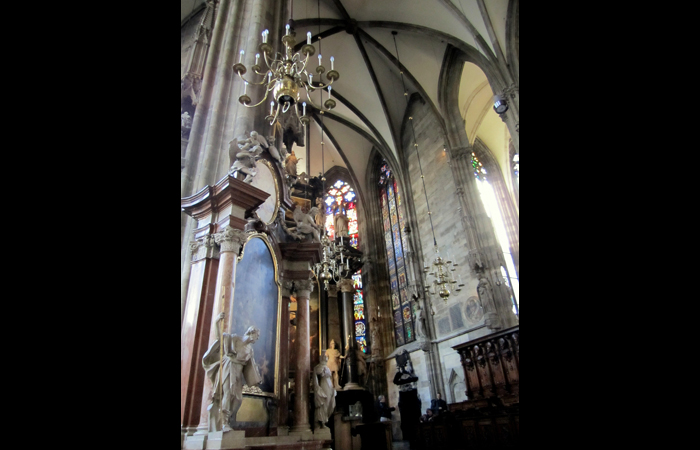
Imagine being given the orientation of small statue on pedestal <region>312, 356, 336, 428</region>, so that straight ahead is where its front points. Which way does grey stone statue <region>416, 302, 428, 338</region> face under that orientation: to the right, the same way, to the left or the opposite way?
to the right

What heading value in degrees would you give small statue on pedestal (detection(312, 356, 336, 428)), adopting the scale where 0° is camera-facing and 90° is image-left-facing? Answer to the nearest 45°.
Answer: approximately 315°

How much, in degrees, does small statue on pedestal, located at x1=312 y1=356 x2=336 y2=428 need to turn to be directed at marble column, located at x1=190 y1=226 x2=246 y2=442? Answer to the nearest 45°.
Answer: approximately 90° to its right

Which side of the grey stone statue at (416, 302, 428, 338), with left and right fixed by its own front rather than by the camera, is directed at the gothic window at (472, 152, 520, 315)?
left

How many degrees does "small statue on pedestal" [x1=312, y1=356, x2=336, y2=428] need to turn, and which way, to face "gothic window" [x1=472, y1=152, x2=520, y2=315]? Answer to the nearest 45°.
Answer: approximately 90° to its left

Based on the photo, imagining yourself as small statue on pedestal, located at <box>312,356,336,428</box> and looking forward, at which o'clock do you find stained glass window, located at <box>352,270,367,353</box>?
The stained glass window is roughly at 8 o'clock from the small statue on pedestal.

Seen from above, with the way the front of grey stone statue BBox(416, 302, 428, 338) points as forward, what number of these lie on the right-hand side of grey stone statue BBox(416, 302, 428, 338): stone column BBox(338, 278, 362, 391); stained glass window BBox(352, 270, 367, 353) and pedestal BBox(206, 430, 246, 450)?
2

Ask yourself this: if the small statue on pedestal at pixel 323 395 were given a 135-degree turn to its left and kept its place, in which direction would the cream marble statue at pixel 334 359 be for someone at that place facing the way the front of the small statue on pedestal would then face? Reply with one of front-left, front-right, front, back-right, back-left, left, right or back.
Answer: front

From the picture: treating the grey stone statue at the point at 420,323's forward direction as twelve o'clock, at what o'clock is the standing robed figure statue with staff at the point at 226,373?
The standing robed figure statue with staff is roughly at 11 o'clock from the grey stone statue.
